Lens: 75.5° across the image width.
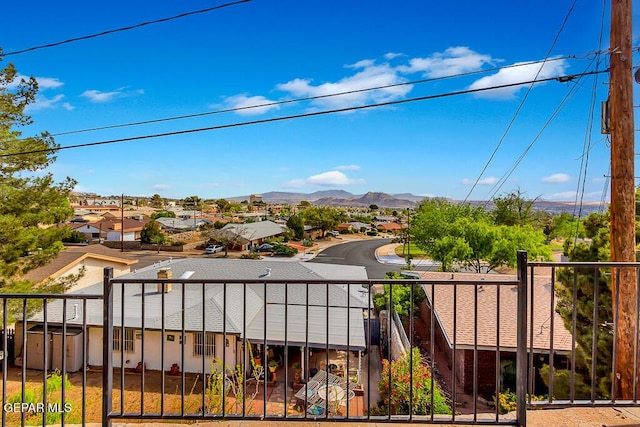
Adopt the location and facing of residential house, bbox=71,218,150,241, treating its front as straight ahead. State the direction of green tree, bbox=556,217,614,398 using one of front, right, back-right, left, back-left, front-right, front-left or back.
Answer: front

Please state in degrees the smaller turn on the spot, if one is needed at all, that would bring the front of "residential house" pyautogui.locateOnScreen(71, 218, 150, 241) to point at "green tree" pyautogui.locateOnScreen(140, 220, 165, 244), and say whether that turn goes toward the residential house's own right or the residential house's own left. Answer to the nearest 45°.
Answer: approximately 45° to the residential house's own left

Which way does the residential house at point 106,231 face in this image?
toward the camera

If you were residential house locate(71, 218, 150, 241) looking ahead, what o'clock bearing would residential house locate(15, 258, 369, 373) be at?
residential house locate(15, 258, 369, 373) is roughly at 12 o'clock from residential house locate(71, 218, 150, 241).

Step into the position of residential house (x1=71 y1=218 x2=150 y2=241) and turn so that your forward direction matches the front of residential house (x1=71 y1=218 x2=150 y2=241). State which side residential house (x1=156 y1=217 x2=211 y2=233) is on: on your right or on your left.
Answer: on your left

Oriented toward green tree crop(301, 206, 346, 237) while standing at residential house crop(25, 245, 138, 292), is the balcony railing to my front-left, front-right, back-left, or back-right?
back-right

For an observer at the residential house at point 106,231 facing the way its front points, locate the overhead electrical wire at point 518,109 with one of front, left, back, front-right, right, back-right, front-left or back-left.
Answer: front

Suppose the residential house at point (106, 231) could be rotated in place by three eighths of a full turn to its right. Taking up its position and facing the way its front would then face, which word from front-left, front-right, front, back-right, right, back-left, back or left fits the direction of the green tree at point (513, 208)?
back

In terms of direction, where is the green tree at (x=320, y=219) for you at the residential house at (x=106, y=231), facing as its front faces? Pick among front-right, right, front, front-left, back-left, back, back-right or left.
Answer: left

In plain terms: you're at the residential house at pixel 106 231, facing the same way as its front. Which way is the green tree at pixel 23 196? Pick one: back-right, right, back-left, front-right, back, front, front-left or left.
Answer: front

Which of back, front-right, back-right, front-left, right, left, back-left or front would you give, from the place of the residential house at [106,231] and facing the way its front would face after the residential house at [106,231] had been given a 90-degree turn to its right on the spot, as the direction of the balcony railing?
left

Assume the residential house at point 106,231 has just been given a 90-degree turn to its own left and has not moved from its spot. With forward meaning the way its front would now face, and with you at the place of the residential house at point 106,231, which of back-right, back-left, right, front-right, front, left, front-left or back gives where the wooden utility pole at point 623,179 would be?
right

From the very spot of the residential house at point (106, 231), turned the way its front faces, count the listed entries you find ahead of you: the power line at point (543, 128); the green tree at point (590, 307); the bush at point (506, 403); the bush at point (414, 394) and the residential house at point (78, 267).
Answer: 5

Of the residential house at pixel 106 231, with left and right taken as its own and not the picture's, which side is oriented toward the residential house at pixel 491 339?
front

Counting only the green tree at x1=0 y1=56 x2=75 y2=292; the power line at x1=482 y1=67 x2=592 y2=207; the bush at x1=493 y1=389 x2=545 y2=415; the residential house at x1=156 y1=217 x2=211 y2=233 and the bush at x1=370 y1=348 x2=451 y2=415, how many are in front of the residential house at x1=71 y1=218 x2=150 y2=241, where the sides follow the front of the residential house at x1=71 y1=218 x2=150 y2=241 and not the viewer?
4

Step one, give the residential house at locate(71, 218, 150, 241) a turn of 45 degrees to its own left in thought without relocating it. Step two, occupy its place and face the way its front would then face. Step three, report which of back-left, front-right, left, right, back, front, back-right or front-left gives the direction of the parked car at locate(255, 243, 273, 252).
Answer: front

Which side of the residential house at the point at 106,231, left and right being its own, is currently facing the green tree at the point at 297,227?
left

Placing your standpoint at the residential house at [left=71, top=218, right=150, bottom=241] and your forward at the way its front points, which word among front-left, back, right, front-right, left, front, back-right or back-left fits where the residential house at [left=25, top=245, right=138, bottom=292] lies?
front

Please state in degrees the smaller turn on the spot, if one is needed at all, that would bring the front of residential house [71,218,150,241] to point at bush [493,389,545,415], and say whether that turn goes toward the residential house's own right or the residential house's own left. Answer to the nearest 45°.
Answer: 0° — it already faces it
